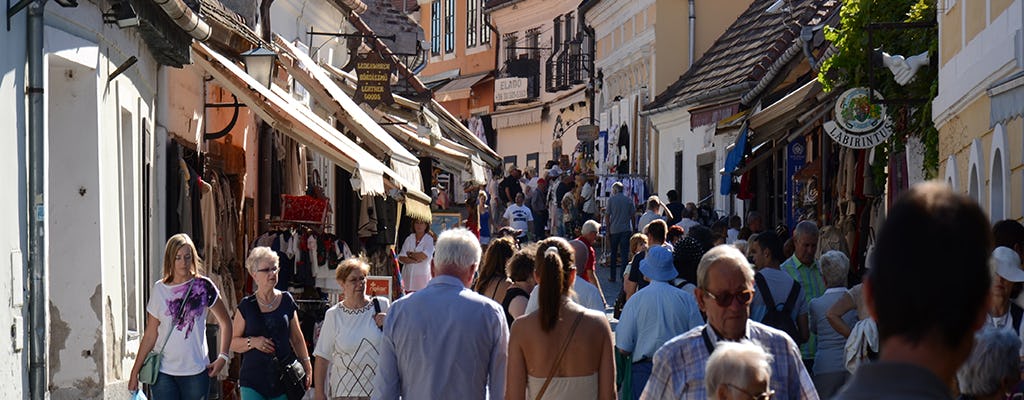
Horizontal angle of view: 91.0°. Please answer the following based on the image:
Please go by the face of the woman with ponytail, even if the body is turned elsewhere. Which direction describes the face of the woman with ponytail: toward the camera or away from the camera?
away from the camera

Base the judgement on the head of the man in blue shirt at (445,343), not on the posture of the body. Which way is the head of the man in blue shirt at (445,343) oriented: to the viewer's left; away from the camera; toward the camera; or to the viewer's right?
away from the camera

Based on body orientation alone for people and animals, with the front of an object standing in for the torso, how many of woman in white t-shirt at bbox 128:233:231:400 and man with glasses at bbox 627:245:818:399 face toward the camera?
2

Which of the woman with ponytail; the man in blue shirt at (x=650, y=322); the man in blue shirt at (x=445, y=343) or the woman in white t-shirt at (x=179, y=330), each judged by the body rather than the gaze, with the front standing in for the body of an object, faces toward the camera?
the woman in white t-shirt

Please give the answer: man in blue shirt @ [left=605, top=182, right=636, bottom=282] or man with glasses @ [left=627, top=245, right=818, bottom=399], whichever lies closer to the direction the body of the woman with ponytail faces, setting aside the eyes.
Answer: the man in blue shirt

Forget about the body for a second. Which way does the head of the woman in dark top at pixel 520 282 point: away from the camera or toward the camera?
away from the camera

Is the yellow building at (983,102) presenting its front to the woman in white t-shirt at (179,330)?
yes

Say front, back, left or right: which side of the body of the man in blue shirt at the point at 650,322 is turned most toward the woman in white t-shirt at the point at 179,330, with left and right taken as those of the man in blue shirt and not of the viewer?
left

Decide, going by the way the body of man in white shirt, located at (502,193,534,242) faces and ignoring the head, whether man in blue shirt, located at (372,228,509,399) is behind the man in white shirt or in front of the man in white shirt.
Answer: in front

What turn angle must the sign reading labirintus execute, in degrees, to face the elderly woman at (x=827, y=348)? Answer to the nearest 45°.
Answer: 0° — it already faces them

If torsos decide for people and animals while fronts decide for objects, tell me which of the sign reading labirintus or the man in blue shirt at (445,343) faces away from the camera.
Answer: the man in blue shirt

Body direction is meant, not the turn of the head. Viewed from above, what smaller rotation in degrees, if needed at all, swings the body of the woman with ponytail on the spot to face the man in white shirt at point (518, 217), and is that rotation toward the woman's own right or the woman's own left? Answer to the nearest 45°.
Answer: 0° — they already face them

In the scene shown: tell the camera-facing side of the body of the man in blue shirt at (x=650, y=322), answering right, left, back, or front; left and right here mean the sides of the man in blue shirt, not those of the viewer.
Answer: back

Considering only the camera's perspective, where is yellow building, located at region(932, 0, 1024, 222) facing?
facing the viewer and to the left of the viewer

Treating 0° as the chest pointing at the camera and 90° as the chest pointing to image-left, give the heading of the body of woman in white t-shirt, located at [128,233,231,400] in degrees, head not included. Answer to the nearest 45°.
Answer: approximately 0°

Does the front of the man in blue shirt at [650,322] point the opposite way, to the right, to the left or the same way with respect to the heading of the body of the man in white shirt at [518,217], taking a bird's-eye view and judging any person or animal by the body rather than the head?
the opposite way

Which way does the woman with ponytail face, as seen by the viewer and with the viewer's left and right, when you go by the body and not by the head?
facing away from the viewer
